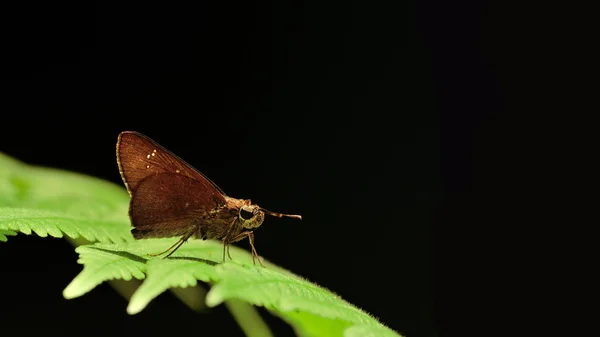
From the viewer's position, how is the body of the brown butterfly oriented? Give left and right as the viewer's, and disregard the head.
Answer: facing to the right of the viewer

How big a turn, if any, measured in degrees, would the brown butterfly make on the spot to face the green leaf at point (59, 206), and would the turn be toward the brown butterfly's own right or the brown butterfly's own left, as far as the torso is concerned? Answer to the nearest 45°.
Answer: approximately 135° to the brown butterfly's own left
